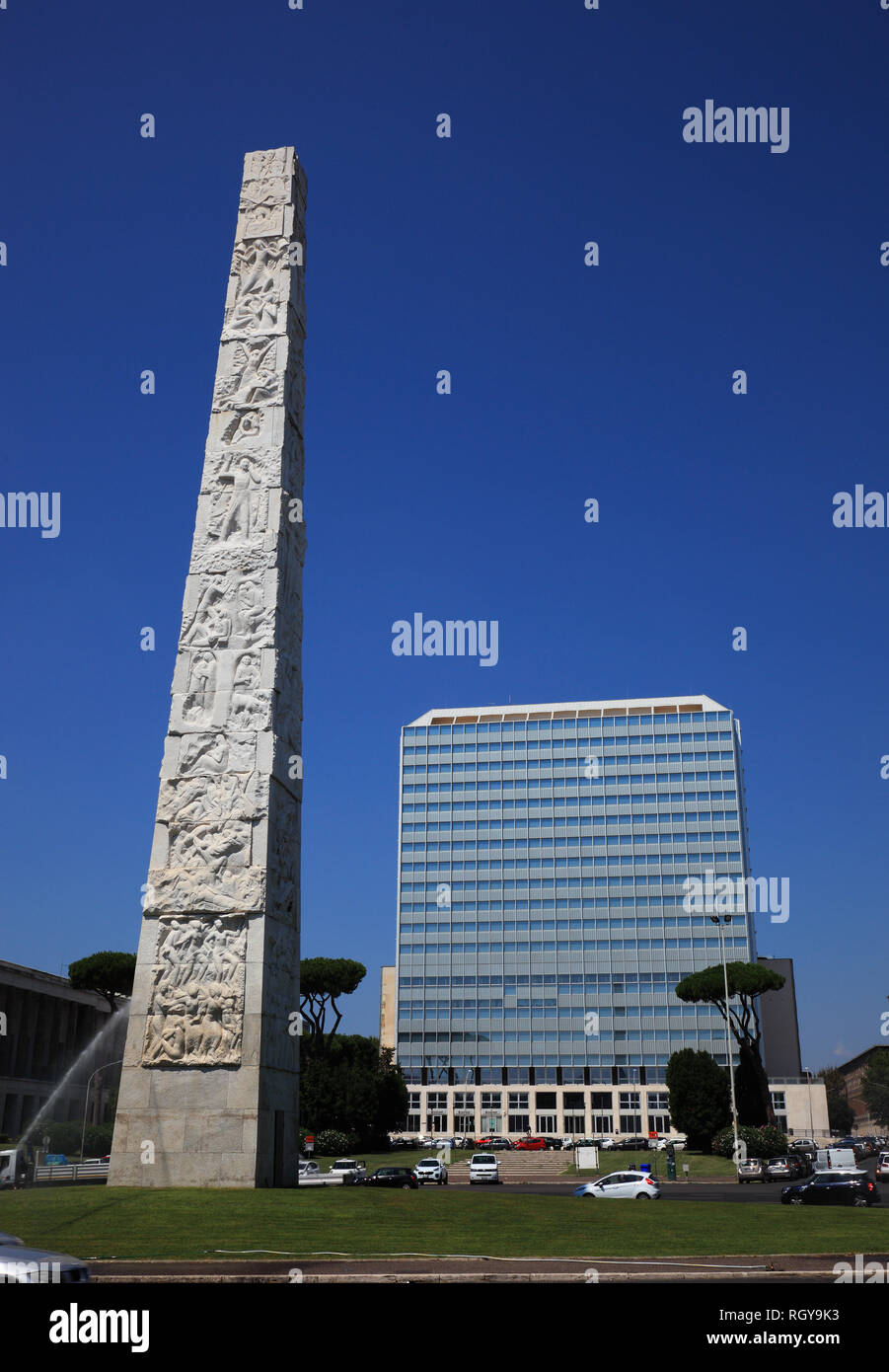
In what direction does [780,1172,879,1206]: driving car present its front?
to the viewer's left

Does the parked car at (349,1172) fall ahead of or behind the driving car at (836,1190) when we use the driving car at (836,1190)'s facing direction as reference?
ahead

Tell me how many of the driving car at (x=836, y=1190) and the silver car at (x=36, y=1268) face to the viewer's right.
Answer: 1

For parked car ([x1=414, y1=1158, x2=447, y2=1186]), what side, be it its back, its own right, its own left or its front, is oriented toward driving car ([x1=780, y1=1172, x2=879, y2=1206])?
left

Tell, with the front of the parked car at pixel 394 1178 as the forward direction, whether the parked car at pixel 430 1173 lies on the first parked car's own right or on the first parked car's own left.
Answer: on the first parked car's own right

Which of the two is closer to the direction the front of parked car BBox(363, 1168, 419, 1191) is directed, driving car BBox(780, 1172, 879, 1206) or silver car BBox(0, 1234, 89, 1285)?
the silver car

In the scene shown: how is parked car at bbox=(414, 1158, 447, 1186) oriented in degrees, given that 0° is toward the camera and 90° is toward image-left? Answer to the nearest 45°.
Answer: approximately 45°
